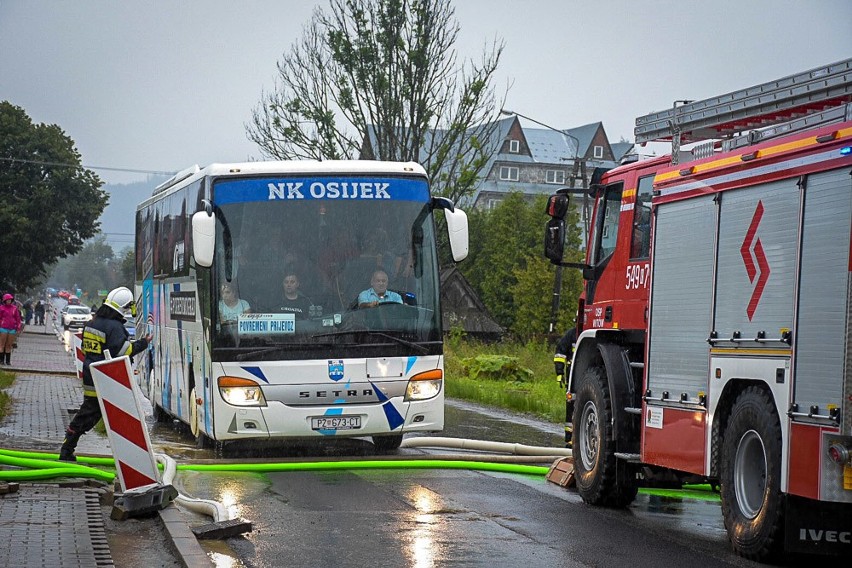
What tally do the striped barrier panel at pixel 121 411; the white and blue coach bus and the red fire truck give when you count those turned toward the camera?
2

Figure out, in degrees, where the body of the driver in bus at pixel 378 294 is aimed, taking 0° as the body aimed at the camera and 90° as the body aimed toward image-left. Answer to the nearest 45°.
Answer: approximately 0°

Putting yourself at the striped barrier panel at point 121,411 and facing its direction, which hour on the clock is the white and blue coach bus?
The white and blue coach bus is roughly at 7 o'clock from the striped barrier panel.

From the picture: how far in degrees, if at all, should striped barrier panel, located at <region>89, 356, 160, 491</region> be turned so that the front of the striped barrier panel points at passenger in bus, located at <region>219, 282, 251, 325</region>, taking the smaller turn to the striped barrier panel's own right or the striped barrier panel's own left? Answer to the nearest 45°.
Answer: approximately 180°

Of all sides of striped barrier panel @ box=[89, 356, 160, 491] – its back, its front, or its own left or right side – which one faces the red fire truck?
left

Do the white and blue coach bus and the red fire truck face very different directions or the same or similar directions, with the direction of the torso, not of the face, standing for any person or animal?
very different directions

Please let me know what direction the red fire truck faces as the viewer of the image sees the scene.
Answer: facing away from the viewer and to the left of the viewer

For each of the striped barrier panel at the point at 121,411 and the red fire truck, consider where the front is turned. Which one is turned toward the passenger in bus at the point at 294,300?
the red fire truck

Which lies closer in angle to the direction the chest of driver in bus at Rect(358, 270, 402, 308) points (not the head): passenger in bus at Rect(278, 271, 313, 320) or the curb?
the curb

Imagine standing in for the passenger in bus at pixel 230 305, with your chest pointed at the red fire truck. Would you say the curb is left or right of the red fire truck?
right

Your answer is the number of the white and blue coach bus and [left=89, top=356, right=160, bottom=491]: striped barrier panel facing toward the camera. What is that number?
2

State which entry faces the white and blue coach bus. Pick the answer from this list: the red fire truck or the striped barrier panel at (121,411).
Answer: the red fire truck

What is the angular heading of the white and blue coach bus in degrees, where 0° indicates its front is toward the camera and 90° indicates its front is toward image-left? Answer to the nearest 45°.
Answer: approximately 0°

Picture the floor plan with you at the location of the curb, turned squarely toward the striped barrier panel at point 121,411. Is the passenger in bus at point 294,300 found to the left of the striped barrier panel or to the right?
right
